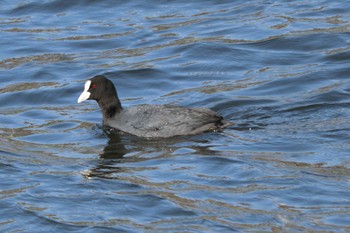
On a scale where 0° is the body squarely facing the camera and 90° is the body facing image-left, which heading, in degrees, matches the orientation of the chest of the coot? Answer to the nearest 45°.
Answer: approximately 90°
